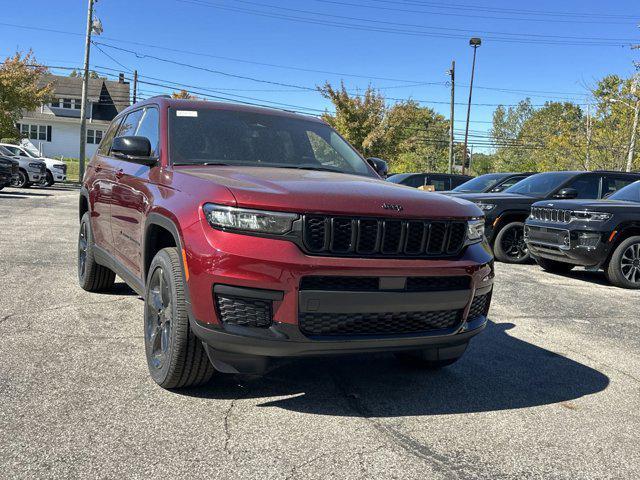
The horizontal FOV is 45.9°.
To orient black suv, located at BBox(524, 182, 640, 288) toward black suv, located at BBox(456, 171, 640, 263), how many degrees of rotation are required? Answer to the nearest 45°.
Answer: approximately 90° to its right

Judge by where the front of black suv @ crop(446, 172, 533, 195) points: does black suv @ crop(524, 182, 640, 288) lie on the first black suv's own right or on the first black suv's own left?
on the first black suv's own left

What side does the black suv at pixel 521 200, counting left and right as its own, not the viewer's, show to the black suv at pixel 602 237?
left

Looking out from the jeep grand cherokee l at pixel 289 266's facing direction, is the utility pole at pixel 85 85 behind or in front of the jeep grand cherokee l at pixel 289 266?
behind

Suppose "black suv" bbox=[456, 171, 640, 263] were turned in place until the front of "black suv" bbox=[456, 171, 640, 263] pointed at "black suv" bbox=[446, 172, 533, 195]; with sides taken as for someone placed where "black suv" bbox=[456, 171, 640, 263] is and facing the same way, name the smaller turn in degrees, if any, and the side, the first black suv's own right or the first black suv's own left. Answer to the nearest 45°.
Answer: approximately 135° to the first black suv's own right

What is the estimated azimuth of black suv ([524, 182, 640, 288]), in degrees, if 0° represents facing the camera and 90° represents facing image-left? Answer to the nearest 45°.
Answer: approximately 45°

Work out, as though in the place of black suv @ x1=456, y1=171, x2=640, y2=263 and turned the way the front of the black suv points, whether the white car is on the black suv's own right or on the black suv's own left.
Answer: on the black suv's own right

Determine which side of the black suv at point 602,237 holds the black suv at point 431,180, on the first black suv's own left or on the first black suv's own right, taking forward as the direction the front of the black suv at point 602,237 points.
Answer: on the first black suv's own right

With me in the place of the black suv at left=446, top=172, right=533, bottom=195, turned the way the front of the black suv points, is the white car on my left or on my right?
on my right
